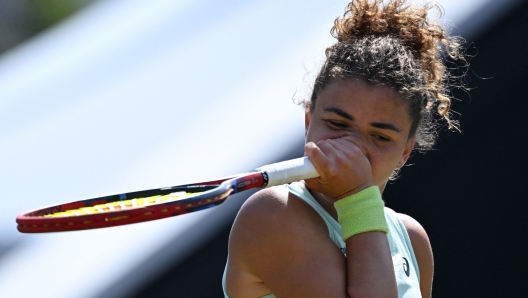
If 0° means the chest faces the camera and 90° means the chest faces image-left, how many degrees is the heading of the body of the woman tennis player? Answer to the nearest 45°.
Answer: approximately 315°
